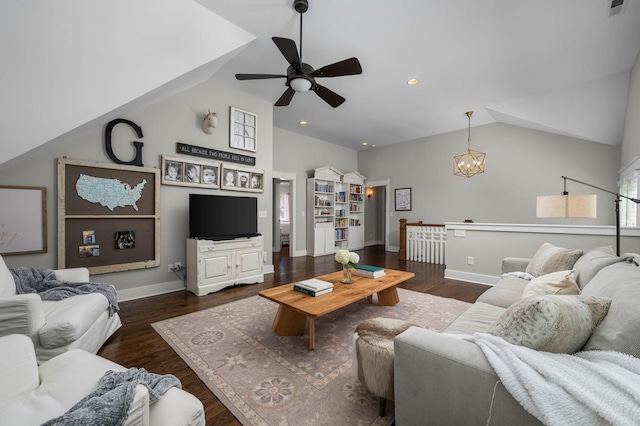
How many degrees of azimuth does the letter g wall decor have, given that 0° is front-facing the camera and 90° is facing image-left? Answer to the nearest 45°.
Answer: approximately 315°

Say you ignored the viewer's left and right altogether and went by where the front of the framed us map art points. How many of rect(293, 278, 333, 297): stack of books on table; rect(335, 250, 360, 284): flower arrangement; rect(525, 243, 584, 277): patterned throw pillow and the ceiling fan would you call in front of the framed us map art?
4

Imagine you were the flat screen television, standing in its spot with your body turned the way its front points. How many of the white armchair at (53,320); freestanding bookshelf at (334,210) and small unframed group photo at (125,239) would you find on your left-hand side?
1

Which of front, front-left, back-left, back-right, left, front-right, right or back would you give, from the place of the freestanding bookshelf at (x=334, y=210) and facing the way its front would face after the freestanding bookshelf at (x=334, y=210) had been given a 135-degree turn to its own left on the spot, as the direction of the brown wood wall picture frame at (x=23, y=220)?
back-left

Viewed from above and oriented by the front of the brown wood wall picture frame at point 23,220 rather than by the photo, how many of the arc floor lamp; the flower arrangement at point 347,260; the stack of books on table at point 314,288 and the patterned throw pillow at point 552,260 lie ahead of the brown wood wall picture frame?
4

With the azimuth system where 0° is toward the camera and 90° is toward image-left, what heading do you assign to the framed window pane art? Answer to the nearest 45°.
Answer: approximately 315°

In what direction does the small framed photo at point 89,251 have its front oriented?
toward the camera

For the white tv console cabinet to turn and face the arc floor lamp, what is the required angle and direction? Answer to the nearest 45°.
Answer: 0° — it already faces it

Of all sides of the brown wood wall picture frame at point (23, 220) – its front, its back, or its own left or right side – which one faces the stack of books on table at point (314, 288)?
front

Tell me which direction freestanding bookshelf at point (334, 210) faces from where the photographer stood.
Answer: facing the viewer and to the right of the viewer

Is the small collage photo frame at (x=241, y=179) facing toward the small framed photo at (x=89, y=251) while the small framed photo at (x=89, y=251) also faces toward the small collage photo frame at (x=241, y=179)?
no

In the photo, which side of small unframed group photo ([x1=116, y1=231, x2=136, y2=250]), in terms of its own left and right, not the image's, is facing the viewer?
front

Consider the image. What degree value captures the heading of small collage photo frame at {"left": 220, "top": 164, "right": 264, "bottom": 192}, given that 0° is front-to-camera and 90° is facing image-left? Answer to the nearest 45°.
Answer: approximately 315°

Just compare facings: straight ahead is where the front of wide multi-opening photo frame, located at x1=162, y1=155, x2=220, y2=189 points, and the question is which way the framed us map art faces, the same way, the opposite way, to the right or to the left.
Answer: the same way

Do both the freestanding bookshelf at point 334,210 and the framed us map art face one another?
no

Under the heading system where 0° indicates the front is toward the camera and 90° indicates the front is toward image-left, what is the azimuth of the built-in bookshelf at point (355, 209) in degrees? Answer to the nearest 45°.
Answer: approximately 315°

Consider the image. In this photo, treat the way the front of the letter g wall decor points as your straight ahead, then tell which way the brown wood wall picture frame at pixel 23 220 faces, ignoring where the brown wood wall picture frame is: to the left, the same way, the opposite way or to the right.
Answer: the same way

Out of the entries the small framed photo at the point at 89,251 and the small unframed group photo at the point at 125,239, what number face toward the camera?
2
